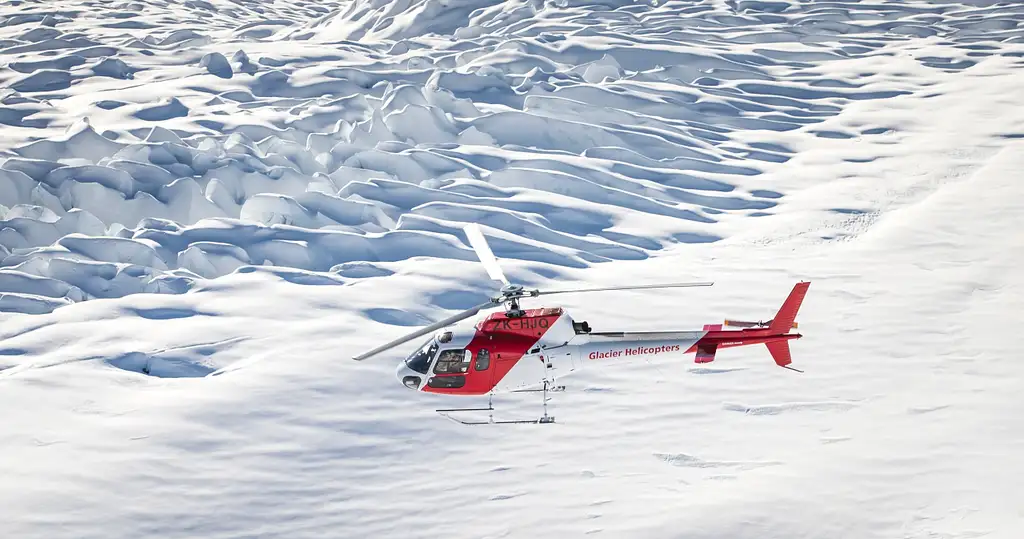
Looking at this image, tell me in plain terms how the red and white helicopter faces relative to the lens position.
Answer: facing to the left of the viewer
